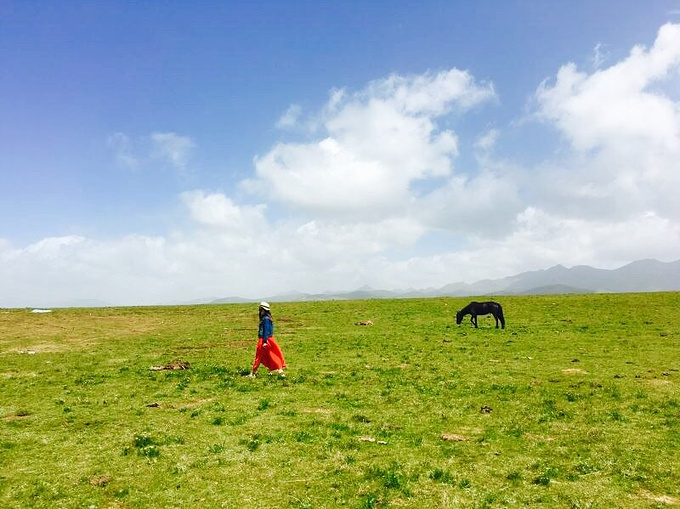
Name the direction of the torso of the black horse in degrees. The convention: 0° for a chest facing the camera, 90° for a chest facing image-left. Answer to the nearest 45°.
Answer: approximately 90°

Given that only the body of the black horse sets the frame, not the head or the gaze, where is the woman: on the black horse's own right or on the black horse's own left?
on the black horse's own left
